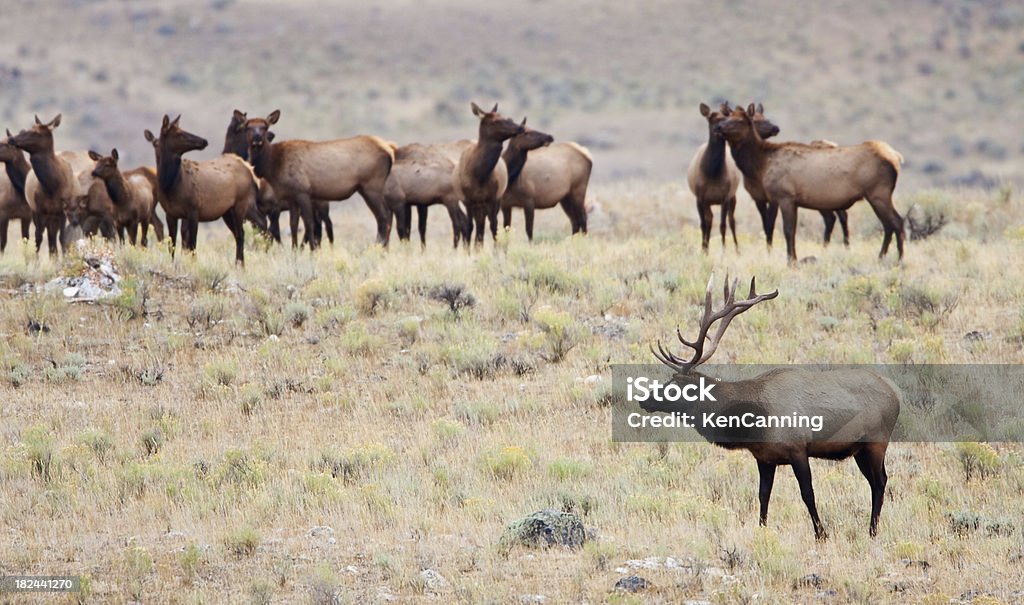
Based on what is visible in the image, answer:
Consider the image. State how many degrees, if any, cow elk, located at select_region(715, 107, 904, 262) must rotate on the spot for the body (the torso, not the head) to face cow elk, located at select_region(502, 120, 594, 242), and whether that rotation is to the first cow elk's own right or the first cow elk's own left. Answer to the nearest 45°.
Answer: approximately 45° to the first cow elk's own right

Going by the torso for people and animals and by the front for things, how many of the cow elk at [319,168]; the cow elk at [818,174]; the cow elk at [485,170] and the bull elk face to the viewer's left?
3

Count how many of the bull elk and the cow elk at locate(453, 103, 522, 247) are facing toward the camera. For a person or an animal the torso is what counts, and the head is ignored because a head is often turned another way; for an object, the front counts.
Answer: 1

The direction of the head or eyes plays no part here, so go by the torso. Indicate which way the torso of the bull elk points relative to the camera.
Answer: to the viewer's left

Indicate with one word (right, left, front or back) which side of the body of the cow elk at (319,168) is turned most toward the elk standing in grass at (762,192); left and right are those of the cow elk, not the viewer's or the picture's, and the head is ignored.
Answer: back

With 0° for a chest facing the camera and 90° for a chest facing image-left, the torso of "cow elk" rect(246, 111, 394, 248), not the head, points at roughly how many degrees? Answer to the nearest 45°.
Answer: approximately 90°

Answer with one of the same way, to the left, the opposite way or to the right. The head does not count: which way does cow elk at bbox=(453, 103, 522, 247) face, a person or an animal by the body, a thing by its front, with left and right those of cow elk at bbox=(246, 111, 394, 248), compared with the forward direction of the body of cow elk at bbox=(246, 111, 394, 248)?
to the left

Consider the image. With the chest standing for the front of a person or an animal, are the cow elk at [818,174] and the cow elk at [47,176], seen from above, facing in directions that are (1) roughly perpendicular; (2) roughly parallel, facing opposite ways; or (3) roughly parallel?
roughly perpendicular

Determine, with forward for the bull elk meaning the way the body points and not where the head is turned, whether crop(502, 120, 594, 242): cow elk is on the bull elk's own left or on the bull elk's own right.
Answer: on the bull elk's own right

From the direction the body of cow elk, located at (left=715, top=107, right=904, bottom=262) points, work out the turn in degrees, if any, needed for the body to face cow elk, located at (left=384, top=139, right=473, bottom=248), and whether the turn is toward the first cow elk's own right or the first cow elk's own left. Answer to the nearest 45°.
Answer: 0° — it already faces it

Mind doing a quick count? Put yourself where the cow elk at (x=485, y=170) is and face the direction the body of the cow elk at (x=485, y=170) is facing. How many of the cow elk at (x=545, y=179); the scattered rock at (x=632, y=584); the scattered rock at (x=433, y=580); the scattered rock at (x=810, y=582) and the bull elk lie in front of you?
4

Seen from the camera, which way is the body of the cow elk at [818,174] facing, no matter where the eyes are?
to the viewer's left

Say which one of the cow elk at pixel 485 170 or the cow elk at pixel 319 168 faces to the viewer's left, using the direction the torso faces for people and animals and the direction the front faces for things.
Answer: the cow elk at pixel 319 168

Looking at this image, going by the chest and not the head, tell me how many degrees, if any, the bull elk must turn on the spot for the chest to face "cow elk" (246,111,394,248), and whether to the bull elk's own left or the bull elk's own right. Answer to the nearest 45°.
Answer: approximately 45° to the bull elk's own right

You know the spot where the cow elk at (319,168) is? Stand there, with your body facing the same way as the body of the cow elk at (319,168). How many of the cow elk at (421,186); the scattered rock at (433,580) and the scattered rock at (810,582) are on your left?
2
